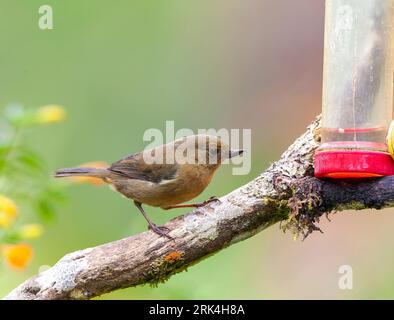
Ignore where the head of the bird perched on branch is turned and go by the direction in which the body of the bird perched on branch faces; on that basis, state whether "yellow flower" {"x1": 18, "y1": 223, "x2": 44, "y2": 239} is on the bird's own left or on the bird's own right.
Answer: on the bird's own left

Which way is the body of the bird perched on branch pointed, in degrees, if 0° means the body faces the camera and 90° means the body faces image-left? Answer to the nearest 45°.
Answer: approximately 270°
